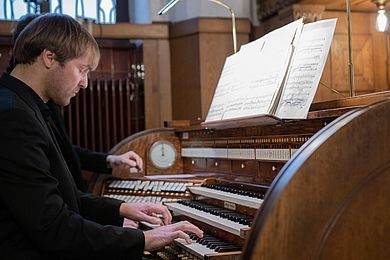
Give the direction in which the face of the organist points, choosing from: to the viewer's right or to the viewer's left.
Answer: to the viewer's right

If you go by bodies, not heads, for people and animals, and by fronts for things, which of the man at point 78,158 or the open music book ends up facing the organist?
the open music book

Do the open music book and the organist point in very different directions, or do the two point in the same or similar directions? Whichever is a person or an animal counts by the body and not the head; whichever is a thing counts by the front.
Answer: very different directions

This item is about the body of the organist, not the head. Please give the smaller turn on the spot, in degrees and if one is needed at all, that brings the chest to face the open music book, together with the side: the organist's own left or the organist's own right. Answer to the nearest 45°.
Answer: approximately 45° to the organist's own left

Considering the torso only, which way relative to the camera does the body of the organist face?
to the viewer's right

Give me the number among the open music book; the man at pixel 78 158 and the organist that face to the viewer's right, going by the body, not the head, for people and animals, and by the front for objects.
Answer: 2

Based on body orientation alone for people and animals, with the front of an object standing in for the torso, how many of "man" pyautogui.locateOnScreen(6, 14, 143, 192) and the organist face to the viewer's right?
2

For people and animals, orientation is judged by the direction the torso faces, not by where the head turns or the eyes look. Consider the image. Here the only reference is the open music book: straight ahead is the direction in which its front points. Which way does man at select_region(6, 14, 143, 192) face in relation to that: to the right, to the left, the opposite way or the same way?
the opposite way

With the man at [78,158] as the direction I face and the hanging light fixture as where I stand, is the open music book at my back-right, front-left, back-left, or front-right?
front-left

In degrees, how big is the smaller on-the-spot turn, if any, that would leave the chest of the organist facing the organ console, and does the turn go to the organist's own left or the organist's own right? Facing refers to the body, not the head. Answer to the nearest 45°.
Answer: approximately 45° to the organist's own right

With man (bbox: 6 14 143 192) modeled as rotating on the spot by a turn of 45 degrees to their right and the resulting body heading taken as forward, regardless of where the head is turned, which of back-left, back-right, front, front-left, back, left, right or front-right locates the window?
back-left

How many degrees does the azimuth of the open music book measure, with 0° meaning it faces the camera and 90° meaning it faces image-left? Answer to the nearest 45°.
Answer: approximately 45°

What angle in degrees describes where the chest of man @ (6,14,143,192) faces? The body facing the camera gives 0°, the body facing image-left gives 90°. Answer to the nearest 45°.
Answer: approximately 270°
